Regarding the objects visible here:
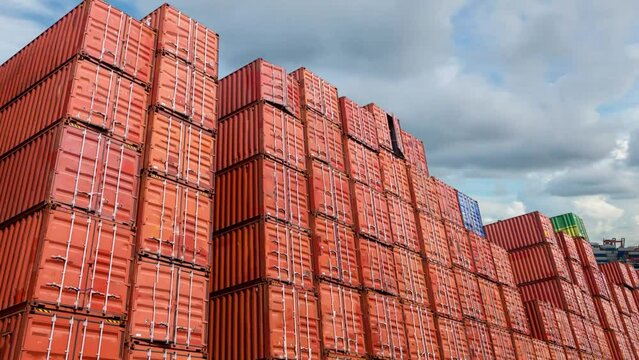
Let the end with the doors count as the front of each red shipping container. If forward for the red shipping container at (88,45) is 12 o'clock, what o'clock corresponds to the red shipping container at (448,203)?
the red shipping container at (448,203) is roughly at 10 o'clock from the red shipping container at (88,45).

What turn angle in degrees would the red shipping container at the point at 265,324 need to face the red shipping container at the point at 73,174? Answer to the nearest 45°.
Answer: approximately 90° to its right

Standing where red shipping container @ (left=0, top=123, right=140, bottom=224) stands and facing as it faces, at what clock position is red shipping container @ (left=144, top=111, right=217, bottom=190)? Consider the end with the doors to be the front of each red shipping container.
red shipping container @ (left=144, top=111, right=217, bottom=190) is roughly at 10 o'clock from red shipping container @ (left=0, top=123, right=140, bottom=224).

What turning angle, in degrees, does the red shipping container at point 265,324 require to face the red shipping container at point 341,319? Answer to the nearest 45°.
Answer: approximately 90° to its left

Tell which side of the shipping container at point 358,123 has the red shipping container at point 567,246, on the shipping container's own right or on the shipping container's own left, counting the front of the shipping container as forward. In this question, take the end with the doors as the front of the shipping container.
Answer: on the shipping container's own left

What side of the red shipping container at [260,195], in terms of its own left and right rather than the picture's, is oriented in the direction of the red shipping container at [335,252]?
left

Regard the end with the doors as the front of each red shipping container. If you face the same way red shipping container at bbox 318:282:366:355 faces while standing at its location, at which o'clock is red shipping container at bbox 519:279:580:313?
red shipping container at bbox 519:279:580:313 is roughly at 9 o'clock from red shipping container at bbox 318:282:366:355.
